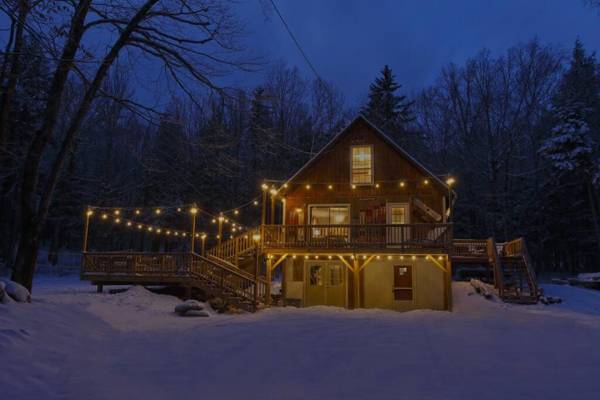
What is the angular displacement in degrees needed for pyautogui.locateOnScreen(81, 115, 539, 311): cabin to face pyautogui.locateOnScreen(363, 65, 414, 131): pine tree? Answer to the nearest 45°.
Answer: approximately 180°

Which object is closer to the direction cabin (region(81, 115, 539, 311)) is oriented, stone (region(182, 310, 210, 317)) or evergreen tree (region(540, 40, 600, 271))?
the stone

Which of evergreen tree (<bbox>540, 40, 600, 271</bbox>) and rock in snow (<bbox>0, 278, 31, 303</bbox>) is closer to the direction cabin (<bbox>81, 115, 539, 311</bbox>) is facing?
the rock in snow

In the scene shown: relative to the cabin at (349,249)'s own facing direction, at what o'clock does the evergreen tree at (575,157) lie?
The evergreen tree is roughly at 8 o'clock from the cabin.

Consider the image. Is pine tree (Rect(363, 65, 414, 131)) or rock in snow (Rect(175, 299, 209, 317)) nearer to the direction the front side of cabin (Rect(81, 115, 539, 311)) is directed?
the rock in snow

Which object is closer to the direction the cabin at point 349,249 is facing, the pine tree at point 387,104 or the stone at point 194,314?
the stone

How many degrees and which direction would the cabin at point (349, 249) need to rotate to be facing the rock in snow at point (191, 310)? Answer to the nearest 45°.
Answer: approximately 45° to its right

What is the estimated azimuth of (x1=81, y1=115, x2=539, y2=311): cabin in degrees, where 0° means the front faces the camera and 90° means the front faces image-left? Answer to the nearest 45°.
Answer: approximately 0°
